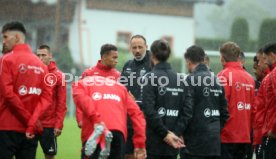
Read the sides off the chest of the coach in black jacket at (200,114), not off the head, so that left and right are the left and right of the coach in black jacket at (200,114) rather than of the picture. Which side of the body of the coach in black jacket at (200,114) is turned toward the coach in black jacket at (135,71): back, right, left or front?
front

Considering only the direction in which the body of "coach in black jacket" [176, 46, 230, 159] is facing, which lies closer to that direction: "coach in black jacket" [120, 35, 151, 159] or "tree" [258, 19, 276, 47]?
the coach in black jacket

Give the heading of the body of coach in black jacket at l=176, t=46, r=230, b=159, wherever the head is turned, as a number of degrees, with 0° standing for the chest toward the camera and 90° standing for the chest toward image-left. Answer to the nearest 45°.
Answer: approximately 135°

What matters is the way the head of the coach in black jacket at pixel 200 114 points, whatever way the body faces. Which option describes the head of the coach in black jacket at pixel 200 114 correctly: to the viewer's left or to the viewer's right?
to the viewer's left

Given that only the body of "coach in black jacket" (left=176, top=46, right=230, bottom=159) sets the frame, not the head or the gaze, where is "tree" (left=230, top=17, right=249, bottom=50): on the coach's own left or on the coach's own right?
on the coach's own right
